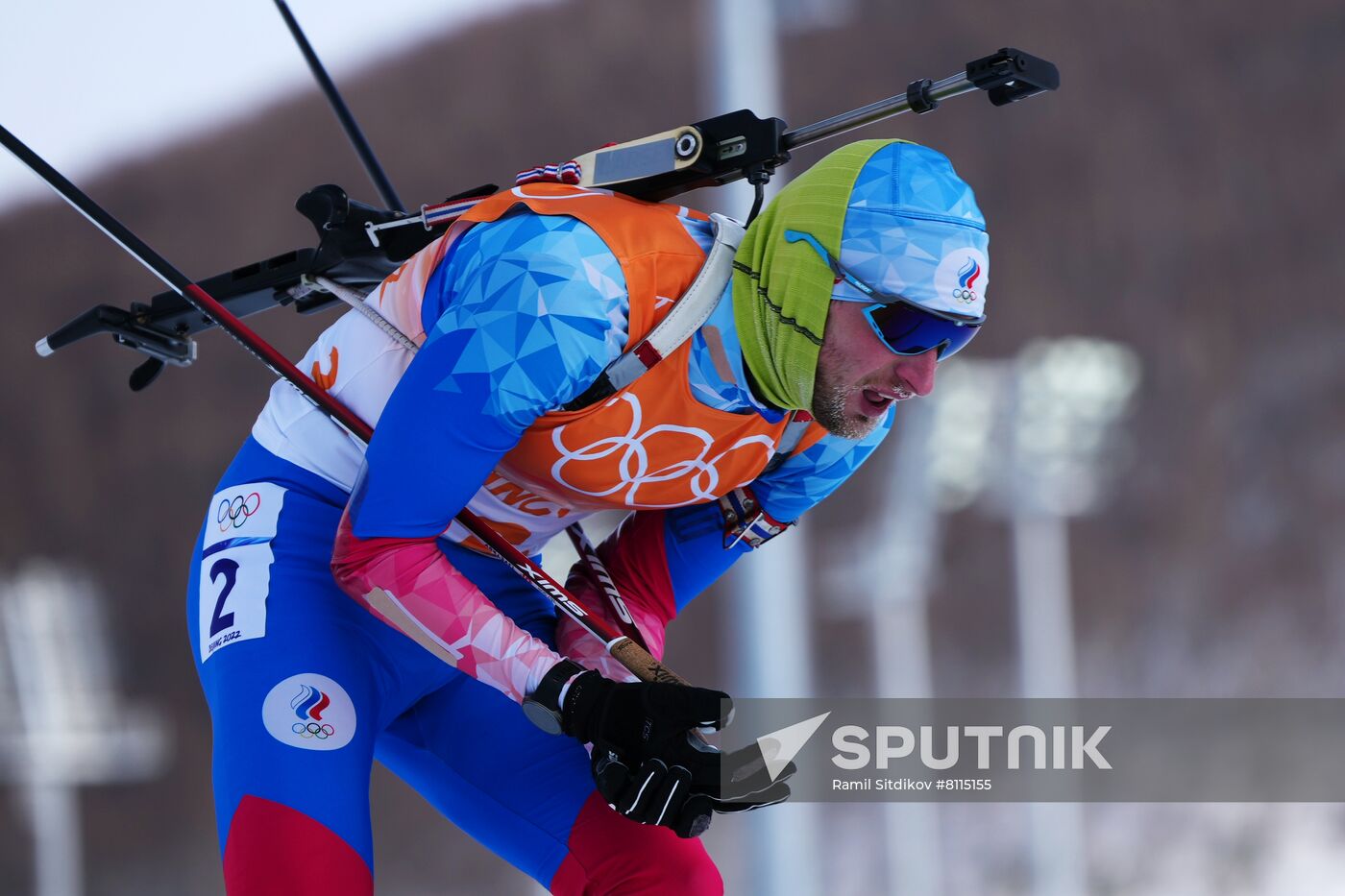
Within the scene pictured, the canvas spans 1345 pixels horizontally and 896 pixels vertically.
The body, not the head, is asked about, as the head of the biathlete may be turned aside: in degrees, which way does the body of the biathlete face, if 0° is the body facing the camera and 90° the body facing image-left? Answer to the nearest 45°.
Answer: approximately 315°

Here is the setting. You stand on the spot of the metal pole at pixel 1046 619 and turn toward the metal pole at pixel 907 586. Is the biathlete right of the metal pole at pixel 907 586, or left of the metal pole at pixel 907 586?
left

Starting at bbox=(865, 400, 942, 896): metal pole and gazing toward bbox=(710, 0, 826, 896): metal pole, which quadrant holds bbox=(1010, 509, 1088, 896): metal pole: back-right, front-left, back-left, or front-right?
back-left
